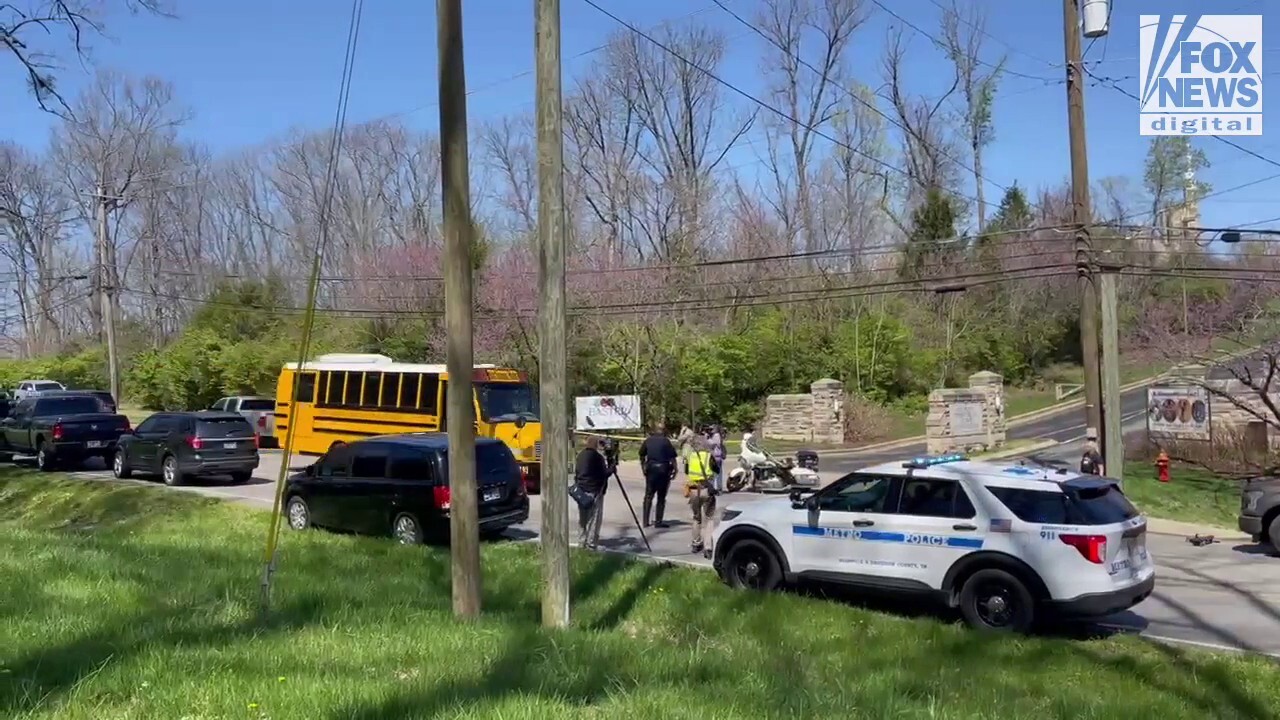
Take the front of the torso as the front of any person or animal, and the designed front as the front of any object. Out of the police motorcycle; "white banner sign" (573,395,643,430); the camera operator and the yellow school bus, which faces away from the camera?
the camera operator

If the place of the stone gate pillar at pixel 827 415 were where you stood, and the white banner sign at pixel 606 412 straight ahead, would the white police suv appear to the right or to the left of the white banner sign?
left

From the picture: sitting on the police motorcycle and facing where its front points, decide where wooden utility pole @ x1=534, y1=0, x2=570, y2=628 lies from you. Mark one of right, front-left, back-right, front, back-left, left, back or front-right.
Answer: left

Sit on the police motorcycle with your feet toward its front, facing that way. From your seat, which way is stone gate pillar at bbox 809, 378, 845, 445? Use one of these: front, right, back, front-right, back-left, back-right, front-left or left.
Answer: right

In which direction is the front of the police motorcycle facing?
to the viewer's left

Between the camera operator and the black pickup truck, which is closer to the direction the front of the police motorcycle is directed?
the black pickup truck

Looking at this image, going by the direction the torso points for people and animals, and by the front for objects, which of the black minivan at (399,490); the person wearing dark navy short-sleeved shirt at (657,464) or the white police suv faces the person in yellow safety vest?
the white police suv

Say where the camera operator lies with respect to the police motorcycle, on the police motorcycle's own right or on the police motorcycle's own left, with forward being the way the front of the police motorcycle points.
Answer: on the police motorcycle's own left

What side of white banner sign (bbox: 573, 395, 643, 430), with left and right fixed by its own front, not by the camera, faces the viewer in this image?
front

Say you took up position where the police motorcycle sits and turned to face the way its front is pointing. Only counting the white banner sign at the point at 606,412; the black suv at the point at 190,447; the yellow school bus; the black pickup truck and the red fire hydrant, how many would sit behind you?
1

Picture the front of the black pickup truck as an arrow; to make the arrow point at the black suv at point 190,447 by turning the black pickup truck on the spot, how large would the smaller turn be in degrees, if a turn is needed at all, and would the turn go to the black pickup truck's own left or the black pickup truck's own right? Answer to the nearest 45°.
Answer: approximately 180°

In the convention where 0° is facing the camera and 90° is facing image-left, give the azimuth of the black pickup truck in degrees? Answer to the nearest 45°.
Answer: approximately 135°

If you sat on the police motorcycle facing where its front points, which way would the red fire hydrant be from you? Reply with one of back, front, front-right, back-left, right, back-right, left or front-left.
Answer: back
